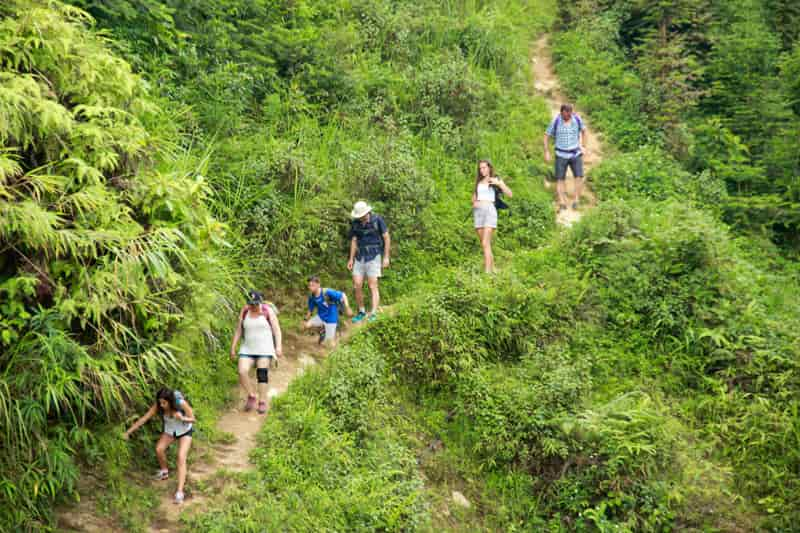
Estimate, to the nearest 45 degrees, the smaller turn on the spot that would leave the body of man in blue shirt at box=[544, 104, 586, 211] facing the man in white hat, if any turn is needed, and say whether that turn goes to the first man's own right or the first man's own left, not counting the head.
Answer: approximately 45° to the first man's own right

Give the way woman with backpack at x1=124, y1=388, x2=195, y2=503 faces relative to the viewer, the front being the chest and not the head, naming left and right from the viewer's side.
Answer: facing the viewer and to the left of the viewer

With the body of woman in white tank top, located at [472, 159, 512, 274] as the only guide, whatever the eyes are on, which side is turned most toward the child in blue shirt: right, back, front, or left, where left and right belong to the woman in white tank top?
front

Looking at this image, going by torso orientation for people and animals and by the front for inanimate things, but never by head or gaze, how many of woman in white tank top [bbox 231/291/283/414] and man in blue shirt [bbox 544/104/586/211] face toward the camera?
2

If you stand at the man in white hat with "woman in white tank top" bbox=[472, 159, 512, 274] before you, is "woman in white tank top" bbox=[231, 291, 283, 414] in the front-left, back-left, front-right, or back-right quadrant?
back-right

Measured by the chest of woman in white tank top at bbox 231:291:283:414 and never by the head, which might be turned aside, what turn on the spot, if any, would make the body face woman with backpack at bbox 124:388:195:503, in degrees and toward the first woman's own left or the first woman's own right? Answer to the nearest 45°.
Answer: approximately 45° to the first woman's own right

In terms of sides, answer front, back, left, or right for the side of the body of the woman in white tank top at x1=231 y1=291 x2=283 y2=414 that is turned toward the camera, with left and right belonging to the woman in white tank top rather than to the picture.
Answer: front

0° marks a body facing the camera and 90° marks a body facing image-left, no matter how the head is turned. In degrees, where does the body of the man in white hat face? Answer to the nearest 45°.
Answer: approximately 45°

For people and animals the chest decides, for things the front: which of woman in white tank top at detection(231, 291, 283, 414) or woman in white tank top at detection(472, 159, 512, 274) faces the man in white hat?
woman in white tank top at detection(472, 159, 512, 274)

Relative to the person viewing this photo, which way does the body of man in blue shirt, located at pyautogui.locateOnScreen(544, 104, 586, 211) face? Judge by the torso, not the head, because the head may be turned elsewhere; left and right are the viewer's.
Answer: facing the viewer

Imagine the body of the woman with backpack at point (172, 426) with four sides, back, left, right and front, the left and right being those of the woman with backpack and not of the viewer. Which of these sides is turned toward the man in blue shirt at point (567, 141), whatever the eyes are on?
back

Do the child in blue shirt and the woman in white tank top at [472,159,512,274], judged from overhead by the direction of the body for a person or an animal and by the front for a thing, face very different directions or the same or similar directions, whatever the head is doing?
same or similar directions

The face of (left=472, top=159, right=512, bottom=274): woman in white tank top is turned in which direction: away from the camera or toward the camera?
toward the camera

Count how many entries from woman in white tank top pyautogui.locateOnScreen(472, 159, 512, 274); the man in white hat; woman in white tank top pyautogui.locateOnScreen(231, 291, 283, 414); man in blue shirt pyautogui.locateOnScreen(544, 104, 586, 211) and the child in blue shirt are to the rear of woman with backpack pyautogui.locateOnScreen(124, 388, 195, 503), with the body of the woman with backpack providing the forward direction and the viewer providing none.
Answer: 5

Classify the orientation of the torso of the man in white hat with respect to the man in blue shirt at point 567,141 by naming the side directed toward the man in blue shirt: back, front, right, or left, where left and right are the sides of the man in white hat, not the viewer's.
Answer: back

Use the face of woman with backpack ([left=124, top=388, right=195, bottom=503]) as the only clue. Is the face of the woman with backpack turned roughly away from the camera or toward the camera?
toward the camera

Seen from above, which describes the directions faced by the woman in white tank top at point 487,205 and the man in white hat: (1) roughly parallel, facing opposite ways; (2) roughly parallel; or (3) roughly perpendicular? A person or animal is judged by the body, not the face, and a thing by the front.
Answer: roughly parallel

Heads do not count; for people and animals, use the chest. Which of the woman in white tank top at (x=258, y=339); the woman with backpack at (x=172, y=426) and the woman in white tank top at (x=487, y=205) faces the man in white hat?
the woman in white tank top at (x=487, y=205)
